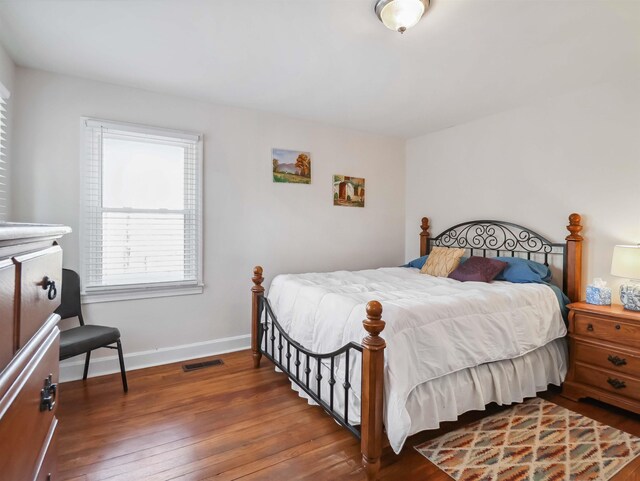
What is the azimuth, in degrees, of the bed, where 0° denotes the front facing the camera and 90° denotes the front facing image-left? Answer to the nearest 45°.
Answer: approximately 45°

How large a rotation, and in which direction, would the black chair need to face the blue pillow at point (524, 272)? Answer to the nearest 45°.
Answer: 0° — it already faces it

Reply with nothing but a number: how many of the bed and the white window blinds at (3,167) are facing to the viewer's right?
1

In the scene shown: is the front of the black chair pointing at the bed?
yes

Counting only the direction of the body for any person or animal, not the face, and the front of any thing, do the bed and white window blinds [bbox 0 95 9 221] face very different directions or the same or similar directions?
very different directions

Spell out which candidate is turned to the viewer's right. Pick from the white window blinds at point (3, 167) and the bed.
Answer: the white window blinds

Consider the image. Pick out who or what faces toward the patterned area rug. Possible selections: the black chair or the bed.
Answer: the black chair

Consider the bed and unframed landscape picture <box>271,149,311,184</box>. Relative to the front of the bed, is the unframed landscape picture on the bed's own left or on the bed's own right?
on the bed's own right

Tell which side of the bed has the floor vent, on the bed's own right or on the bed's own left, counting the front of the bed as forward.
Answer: on the bed's own right

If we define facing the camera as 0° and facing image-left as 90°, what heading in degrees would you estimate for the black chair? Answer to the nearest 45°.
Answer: approximately 315°

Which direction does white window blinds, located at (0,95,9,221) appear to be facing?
to the viewer's right
